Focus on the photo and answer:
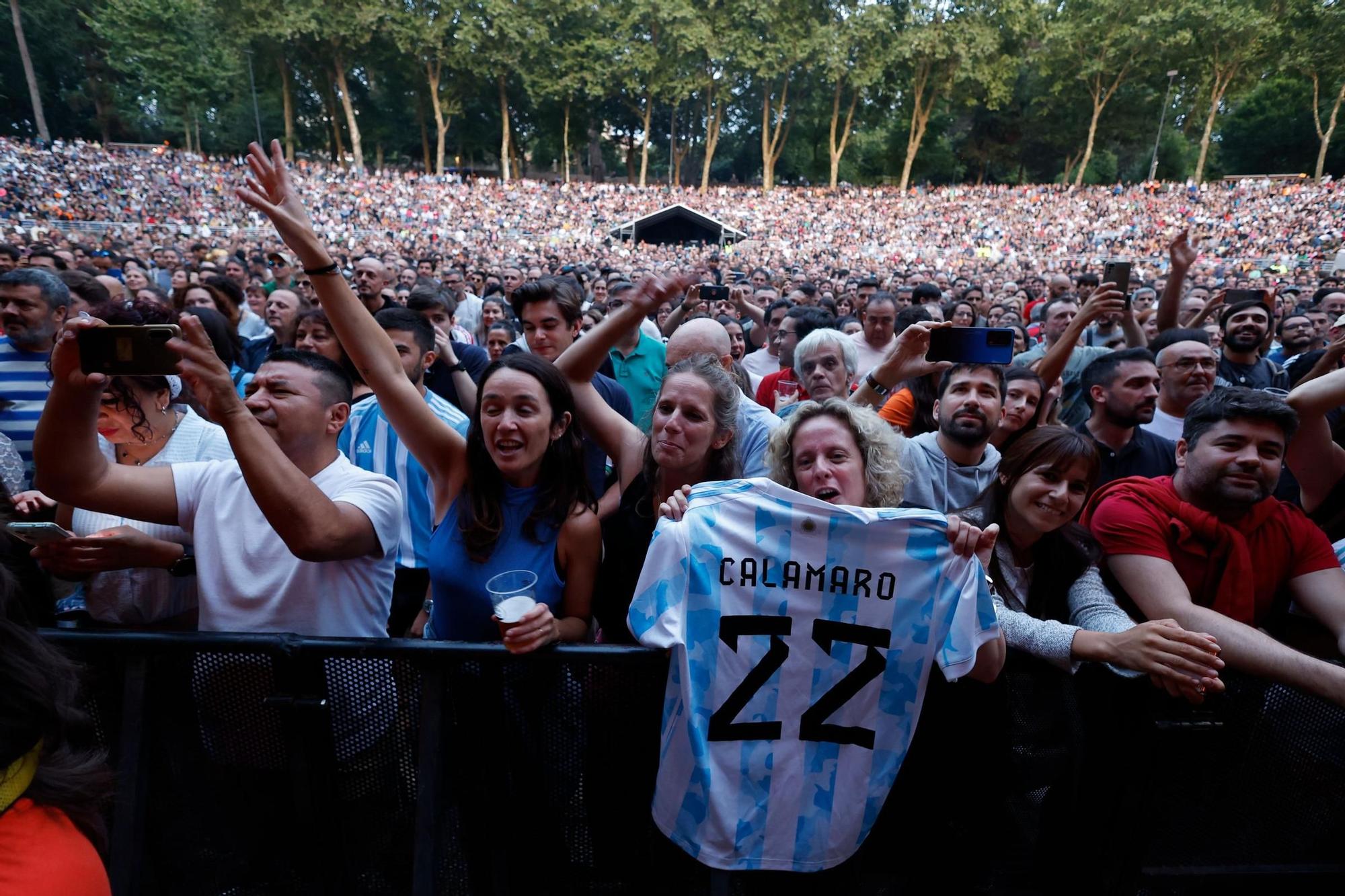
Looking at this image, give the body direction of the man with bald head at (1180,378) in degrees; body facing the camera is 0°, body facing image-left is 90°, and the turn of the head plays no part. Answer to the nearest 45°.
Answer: approximately 315°

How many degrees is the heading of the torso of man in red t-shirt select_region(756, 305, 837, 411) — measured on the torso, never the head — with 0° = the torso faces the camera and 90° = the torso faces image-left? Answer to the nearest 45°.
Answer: approximately 45°

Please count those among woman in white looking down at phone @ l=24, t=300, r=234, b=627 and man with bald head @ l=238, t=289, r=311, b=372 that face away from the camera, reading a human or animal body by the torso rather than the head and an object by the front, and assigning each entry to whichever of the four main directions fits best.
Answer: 0

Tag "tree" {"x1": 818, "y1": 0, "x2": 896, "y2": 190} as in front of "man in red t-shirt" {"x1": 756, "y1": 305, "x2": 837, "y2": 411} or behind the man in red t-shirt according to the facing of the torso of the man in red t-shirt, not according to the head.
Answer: behind

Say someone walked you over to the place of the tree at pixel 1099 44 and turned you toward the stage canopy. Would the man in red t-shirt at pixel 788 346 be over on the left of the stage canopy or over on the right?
left

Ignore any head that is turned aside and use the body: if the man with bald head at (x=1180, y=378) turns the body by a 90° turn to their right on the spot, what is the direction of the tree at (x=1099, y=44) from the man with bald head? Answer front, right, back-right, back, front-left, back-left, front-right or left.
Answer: back-right

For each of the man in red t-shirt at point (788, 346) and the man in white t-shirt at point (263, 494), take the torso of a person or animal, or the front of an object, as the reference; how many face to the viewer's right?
0

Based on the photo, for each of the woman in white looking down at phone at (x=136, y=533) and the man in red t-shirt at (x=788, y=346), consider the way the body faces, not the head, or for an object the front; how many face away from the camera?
0

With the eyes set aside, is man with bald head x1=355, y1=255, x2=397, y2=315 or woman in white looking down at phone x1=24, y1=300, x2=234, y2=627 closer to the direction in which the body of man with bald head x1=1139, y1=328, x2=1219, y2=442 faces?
the woman in white looking down at phone

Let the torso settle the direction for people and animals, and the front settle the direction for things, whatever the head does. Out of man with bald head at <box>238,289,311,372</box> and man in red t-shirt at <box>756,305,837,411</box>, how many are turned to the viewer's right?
0

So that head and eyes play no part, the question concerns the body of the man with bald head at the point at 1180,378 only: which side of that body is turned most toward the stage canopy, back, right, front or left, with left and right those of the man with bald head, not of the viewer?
back

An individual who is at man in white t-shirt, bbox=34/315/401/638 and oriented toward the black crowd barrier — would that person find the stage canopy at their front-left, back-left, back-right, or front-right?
back-left

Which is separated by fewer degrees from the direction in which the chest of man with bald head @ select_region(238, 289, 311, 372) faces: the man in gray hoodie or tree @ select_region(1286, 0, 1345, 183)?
the man in gray hoodie

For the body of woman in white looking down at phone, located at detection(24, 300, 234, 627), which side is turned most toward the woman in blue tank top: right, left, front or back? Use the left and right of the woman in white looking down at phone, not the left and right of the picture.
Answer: left
